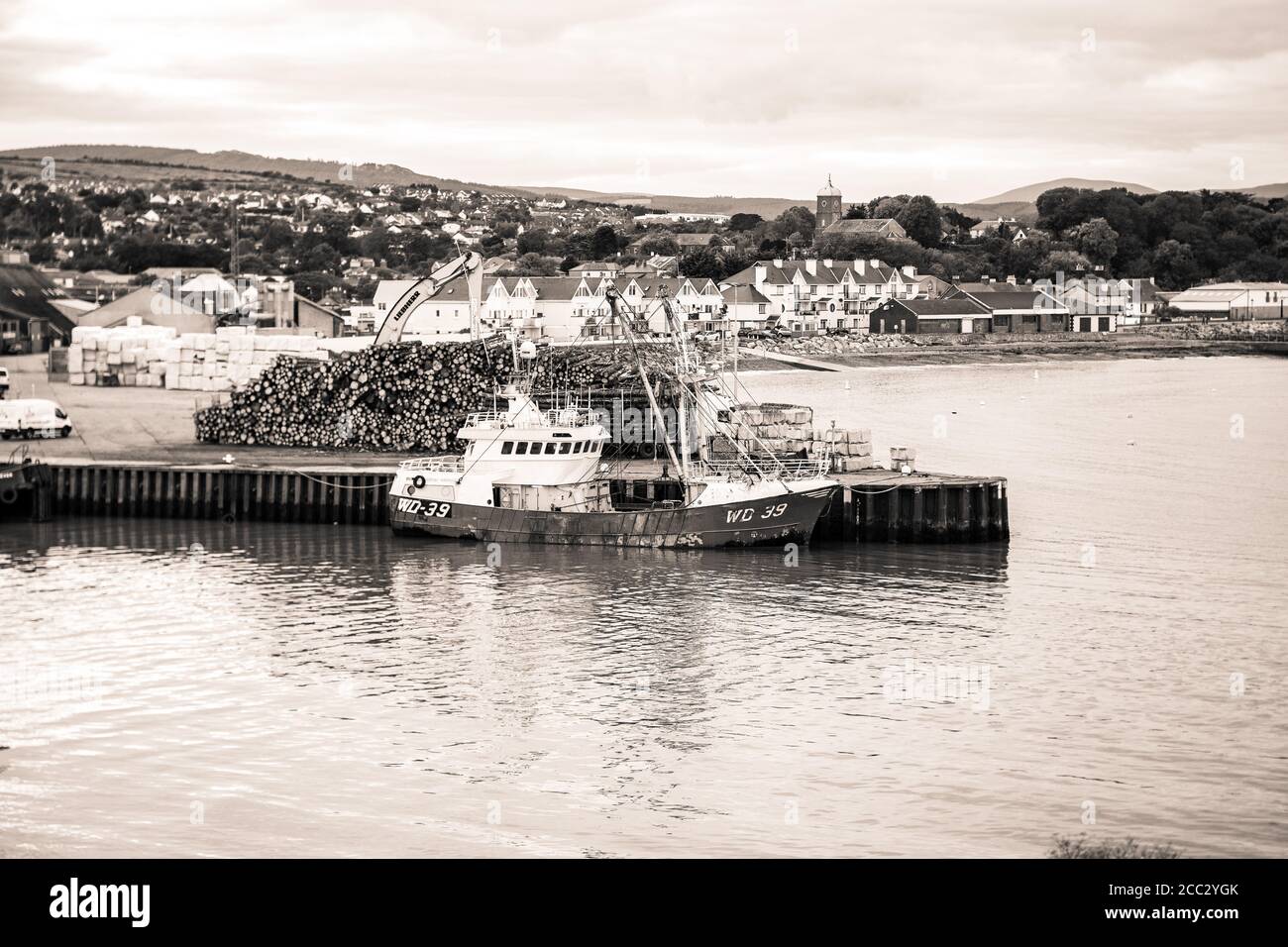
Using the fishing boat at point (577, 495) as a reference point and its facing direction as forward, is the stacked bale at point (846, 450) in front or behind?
in front

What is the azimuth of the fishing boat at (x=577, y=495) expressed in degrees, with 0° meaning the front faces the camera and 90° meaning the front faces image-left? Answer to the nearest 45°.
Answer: approximately 270°
